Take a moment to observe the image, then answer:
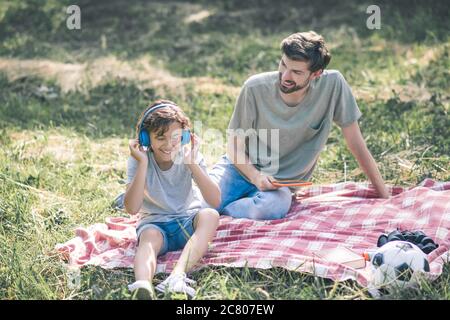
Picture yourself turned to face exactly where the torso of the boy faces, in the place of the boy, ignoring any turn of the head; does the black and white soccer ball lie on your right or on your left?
on your left

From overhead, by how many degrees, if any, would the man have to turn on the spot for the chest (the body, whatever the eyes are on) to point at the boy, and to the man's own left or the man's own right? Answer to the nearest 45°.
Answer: approximately 45° to the man's own right

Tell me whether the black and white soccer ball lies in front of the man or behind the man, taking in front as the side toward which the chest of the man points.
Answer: in front

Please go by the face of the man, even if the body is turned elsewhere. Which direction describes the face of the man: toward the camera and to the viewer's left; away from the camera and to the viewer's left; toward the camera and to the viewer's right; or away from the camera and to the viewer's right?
toward the camera and to the viewer's left

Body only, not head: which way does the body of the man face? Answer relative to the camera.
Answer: toward the camera

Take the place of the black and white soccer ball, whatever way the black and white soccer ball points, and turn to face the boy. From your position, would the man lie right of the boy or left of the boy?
right

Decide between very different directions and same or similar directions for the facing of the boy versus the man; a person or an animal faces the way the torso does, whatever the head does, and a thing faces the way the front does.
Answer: same or similar directions

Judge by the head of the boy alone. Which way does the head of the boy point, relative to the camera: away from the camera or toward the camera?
toward the camera

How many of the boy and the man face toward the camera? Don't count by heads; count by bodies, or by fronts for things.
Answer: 2
